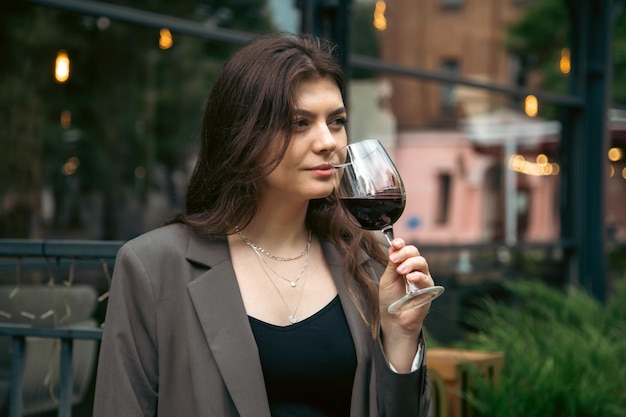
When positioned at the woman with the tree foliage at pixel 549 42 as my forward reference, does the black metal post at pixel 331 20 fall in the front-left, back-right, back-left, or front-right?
front-left

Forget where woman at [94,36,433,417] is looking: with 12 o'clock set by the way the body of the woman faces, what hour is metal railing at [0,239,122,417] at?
The metal railing is roughly at 6 o'clock from the woman.

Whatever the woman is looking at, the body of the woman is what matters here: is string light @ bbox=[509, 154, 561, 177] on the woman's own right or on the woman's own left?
on the woman's own left

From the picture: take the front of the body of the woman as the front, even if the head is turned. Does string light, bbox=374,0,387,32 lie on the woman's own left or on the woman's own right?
on the woman's own left

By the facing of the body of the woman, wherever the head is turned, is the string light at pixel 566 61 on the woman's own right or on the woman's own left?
on the woman's own left

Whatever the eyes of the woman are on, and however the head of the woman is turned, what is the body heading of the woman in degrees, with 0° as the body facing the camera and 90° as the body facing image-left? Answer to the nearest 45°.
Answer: approximately 315°

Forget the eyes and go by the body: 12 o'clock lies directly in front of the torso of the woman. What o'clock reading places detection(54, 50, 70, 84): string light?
The string light is roughly at 7 o'clock from the woman.

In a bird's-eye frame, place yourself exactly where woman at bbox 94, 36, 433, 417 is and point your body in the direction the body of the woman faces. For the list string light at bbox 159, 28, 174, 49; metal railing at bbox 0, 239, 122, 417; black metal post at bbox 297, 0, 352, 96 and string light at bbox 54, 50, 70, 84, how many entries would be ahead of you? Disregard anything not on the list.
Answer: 0

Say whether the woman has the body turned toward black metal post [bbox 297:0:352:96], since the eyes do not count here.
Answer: no

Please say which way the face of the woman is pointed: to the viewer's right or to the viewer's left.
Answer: to the viewer's right

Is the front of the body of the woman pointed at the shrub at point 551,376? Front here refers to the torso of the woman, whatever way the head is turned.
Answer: no

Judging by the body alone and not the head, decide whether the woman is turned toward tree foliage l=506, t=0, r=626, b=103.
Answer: no

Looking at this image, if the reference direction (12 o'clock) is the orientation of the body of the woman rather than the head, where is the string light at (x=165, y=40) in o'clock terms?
The string light is roughly at 7 o'clock from the woman.
